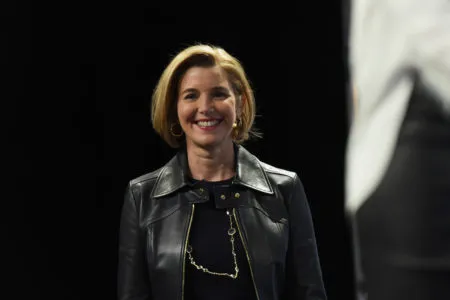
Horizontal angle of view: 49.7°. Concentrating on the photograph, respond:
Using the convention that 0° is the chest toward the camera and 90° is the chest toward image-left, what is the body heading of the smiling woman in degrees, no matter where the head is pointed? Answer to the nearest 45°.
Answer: approximately 0°
